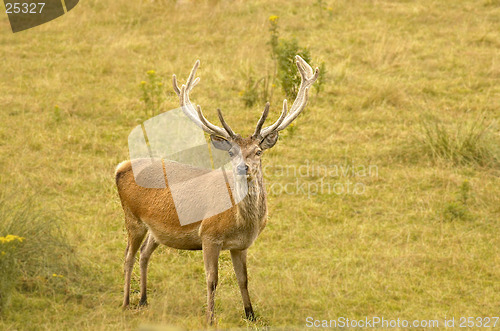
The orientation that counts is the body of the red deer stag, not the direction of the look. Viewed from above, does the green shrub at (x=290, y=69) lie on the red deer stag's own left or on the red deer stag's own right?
on the red deer stag's own left
